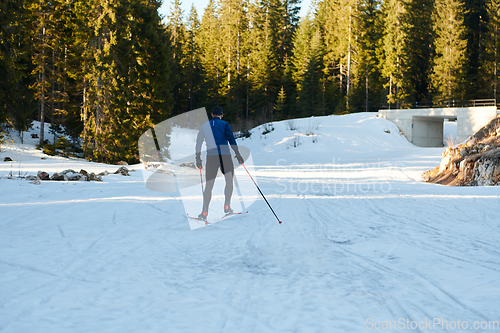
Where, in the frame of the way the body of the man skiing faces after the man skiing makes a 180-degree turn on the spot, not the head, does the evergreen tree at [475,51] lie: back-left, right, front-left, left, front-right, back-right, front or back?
back-left

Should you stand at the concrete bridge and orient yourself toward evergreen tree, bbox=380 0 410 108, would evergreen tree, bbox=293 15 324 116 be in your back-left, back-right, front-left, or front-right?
front-left

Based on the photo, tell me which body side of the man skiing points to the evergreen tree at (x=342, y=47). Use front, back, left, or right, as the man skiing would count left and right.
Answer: front

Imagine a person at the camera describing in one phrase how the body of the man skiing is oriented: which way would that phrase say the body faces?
away from the camera

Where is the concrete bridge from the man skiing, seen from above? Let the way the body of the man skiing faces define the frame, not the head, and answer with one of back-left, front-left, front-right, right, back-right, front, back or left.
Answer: front-right

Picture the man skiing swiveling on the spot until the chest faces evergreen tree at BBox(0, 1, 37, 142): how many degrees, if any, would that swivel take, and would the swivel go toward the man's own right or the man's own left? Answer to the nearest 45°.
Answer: approximately 45° to the man's own left

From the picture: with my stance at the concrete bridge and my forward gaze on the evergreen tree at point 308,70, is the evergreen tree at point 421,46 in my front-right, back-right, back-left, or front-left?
front-right

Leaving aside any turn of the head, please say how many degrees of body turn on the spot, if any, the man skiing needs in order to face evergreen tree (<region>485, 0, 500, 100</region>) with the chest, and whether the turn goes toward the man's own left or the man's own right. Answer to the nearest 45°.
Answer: approximately 45° to the man's own right

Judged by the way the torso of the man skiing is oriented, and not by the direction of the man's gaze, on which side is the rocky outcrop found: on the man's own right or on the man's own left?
on the man's own right

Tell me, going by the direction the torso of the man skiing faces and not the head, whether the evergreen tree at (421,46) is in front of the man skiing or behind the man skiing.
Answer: in front

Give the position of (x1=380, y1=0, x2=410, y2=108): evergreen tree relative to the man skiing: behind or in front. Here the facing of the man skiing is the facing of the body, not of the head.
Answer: in front

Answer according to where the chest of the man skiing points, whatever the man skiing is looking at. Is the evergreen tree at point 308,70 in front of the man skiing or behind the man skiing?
in front
